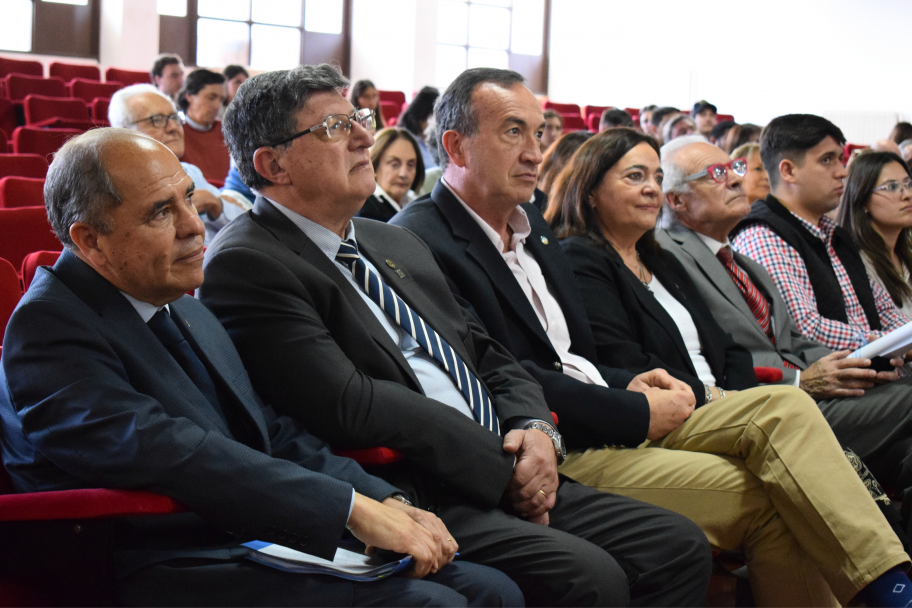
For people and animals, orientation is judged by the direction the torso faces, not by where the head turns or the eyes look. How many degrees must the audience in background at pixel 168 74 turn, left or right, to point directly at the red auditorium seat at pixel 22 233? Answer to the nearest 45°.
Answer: approximately 45° to their right

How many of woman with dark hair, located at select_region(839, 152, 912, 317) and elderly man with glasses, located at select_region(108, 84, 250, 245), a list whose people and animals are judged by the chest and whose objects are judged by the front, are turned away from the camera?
0

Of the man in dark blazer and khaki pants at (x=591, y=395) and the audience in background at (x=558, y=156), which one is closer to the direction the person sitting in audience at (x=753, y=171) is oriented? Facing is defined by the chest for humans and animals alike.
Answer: the man in dark blazer and khaki pants

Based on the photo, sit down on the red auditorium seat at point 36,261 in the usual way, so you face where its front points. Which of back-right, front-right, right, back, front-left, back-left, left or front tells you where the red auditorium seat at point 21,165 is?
back-left

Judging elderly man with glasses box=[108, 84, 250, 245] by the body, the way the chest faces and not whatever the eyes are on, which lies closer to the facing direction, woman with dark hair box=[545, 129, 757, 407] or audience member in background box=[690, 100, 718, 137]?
the woman with dark hair
